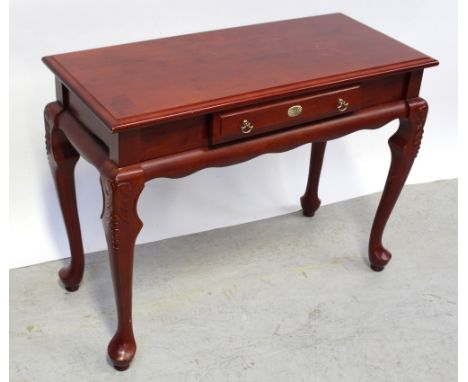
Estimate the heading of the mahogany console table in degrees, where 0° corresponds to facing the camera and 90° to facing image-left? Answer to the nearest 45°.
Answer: approximately 315°
